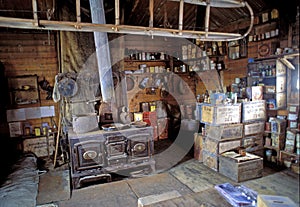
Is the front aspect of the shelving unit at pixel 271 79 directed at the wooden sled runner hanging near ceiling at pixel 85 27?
yes

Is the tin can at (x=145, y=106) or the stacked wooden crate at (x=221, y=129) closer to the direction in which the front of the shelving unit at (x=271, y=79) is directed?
the stacked wooden crate

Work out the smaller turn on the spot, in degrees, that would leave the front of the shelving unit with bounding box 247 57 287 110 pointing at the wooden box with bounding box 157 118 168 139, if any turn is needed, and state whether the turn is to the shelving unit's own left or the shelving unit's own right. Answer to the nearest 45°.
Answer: approximately 45° to the shelving unit's own right

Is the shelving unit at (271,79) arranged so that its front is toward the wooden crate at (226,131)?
yes

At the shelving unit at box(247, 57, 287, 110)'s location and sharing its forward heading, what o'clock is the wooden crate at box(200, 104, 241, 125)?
The wooden crate is roughly at 12 o'clock from the shelving unit.

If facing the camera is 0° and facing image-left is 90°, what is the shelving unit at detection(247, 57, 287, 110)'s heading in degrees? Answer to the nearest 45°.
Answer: approximately 45°
